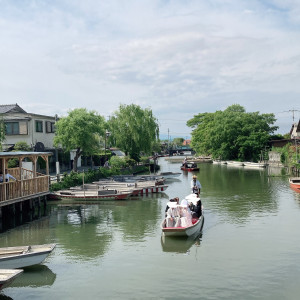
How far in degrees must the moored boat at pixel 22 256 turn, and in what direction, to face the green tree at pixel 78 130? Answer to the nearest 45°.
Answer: approximately 90° to its left

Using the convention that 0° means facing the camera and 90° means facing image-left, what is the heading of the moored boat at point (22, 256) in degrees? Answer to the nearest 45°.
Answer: approximately 270°

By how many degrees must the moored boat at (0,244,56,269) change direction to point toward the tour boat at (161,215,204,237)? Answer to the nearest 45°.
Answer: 0° — it already faces it

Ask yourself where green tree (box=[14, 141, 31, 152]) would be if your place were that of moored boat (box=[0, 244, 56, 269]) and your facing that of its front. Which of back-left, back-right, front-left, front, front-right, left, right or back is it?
left

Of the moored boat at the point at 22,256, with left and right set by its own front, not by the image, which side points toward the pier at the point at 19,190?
left

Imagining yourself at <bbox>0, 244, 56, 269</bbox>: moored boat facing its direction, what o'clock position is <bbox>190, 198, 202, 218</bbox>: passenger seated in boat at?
The passenger seated in boat is roughly at 11 o'clock from the moored boat.

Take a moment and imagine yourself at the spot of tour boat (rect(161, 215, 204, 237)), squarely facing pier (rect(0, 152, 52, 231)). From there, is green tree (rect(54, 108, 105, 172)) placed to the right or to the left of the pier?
right
